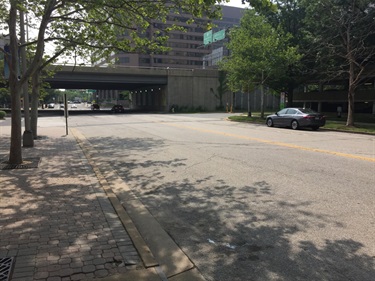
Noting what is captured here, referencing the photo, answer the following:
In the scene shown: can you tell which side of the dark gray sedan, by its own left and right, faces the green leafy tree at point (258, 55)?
front

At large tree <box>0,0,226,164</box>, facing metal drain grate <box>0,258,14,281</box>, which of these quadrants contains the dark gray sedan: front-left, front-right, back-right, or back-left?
back-left

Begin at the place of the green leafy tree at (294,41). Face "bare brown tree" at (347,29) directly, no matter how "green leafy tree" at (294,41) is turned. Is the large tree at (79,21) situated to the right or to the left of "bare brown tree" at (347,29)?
right

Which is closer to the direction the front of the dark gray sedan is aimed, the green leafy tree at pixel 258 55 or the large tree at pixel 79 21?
the green leafy tree

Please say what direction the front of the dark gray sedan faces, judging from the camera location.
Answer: facing away from the viewer and to the left of the viewer

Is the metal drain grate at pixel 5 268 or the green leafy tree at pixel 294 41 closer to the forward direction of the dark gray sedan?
the green leafy tree

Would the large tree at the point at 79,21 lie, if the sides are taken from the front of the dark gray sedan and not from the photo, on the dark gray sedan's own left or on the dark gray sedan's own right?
on the dark gray sedan's own left
